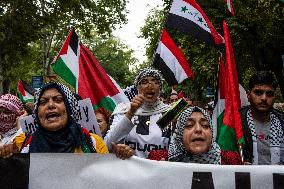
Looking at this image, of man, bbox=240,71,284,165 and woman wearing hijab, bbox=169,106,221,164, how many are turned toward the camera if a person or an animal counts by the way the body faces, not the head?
2

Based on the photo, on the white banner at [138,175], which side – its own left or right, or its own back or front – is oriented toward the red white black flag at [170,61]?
back

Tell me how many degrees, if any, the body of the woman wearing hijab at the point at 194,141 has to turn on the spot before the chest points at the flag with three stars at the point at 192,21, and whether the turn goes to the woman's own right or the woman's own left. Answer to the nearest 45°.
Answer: approximately 180°

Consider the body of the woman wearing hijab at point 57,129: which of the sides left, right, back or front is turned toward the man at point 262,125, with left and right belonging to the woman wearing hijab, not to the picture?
left

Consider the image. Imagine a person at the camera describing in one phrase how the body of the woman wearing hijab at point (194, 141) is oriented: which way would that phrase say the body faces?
toward the camera

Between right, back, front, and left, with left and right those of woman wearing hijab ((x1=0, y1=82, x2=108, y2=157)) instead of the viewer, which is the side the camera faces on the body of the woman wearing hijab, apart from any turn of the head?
front

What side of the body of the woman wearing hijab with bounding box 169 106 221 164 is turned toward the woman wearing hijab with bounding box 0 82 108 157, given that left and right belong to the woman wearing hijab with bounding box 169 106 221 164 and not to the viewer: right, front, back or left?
right

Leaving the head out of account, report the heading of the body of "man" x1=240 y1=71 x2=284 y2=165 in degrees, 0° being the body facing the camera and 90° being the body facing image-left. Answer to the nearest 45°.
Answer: approximately 0°

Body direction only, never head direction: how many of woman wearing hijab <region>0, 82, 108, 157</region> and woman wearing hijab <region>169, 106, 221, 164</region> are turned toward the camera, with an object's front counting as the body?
2
